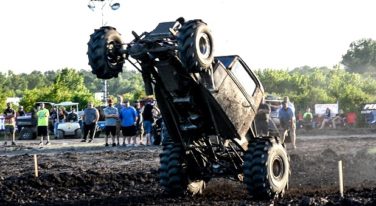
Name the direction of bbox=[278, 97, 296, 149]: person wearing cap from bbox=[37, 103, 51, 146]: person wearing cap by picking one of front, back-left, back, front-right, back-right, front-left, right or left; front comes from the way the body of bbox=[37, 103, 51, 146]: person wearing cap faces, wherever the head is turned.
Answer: front-left

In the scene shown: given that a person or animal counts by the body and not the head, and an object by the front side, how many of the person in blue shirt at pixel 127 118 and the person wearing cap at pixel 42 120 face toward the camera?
2

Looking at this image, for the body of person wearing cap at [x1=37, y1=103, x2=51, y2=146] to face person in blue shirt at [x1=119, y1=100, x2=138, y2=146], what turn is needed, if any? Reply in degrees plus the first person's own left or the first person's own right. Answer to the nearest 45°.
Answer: approximately 45° to the first person's own left

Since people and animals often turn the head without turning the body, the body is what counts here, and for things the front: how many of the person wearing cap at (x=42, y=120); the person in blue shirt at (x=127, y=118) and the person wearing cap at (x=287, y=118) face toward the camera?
3

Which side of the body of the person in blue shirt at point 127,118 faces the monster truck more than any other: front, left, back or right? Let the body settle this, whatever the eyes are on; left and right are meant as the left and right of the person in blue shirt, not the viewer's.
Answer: front

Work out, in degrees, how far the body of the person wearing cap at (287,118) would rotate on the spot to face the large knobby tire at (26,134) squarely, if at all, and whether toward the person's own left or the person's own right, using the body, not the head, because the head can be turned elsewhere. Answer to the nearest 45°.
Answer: approximately 135° to the person's own right

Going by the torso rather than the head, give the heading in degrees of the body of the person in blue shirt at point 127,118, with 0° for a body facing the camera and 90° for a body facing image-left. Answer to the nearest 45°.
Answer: approximately 0°

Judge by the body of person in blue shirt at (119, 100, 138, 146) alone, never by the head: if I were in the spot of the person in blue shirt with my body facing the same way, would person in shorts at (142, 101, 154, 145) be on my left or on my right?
on my left
